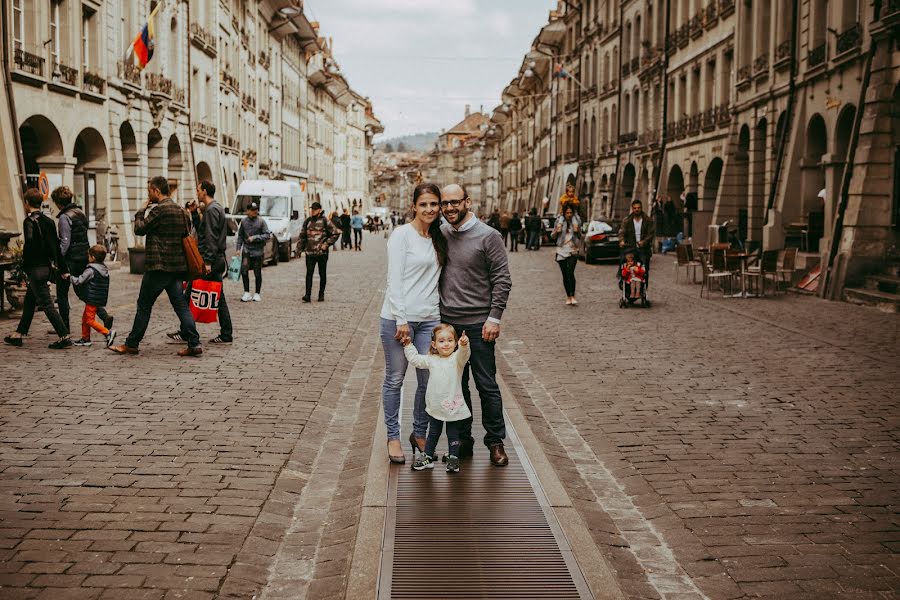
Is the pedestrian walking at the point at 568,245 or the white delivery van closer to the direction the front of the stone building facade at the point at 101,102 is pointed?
the pedestrian walking

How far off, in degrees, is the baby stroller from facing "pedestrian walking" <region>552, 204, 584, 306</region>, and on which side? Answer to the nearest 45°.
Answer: approximately 90° to its right

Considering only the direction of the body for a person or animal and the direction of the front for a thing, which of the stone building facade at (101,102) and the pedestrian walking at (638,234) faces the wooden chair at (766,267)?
the stone building facade

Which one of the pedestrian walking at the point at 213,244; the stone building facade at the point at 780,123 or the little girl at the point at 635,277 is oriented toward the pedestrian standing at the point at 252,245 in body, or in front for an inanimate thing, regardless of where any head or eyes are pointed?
the stone building facade

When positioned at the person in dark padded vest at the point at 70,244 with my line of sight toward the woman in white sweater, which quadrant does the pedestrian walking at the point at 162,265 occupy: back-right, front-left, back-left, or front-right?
front-left

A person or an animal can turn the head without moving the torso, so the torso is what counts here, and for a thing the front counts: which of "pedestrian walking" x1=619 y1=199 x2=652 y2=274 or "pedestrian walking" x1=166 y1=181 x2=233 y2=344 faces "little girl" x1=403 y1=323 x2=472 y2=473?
"pedestrian walking" x1=619 y1=199 x2=652 y2=274

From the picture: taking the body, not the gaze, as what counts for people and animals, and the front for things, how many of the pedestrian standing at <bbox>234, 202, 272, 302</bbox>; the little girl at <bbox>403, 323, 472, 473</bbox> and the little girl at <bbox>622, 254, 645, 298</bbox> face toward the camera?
3

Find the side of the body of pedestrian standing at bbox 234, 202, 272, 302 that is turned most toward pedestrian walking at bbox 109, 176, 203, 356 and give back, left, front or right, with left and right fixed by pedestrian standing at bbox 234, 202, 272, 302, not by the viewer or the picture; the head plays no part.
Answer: front

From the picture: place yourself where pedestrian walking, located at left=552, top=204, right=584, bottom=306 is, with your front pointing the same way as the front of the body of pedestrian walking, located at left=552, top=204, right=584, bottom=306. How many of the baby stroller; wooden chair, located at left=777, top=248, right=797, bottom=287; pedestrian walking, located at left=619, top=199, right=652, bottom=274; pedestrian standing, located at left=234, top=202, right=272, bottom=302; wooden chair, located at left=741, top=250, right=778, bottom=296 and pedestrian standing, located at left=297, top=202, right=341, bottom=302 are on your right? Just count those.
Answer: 2

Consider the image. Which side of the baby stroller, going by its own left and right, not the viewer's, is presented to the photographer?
front

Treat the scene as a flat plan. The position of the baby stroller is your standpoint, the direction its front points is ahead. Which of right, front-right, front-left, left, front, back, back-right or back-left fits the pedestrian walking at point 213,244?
front-right

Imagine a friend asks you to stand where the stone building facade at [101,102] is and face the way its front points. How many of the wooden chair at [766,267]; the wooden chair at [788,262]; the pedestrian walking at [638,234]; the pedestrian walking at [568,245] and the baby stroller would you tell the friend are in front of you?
5

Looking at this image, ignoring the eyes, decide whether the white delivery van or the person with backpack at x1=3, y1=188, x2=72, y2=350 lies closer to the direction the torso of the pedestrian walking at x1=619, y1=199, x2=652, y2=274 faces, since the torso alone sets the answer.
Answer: the person with backpack

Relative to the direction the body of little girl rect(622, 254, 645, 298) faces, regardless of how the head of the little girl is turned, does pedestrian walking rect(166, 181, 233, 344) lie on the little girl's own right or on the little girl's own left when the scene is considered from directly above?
on the little girl's own right

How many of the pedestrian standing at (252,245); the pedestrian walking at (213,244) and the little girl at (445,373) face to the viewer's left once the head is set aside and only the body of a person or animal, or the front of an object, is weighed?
1

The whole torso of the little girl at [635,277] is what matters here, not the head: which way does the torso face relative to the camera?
toward the camera

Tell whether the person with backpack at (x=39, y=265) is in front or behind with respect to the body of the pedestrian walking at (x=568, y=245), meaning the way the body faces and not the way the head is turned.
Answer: in front

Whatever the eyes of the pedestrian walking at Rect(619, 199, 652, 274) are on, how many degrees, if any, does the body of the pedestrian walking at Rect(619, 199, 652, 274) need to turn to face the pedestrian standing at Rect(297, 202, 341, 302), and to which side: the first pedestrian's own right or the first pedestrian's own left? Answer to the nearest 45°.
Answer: approximately 90° to the first pedestrian's own right

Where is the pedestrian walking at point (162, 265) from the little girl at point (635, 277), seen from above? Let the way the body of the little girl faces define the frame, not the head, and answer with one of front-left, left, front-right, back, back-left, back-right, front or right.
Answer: front-right
